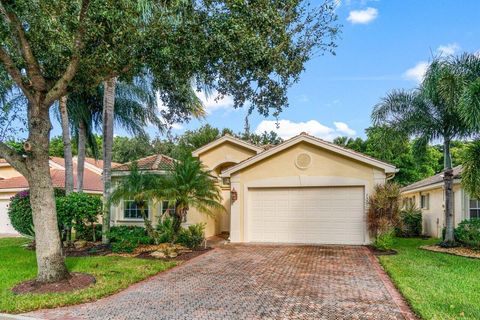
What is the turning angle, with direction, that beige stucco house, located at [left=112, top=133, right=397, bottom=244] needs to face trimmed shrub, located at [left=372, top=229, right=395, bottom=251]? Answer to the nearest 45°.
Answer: approximately 45° to its left

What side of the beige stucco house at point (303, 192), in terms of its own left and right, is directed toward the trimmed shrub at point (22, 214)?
right

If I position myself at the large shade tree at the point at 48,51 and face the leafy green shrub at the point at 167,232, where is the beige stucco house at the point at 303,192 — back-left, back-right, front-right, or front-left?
front-right

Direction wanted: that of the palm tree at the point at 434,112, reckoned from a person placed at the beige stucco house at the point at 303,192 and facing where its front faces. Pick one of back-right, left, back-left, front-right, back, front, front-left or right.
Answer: left

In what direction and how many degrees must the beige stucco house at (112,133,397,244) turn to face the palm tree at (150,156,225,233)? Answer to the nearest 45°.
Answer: approximately 45° to its right

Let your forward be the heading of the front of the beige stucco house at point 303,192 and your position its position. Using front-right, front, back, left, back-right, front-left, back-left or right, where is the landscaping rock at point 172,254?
front-right

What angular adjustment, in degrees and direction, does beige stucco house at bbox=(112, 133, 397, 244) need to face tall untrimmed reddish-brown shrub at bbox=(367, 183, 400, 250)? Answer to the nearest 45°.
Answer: approximately 45° to its left

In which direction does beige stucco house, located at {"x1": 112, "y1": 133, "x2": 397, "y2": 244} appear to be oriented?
toward the camera

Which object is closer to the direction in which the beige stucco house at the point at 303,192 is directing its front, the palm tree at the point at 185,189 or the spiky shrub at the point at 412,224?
the palm tree

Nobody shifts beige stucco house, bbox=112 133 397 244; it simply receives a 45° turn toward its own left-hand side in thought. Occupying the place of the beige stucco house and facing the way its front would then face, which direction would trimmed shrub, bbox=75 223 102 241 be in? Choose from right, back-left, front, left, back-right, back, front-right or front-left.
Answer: back-right

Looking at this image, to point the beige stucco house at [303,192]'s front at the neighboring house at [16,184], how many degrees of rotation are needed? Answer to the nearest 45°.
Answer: approximately 135° to its right
